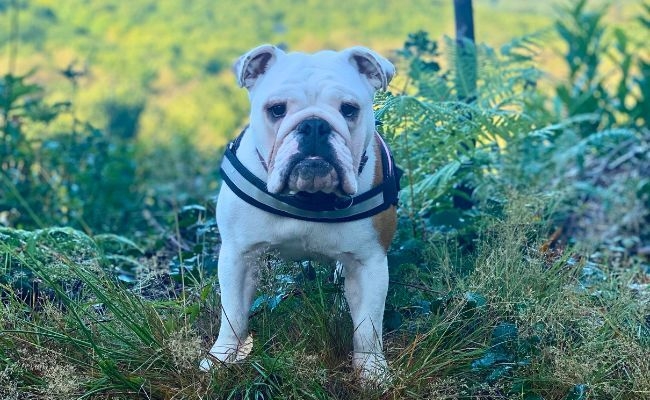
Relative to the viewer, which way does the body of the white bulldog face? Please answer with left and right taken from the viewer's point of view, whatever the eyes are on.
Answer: facing the viewer
